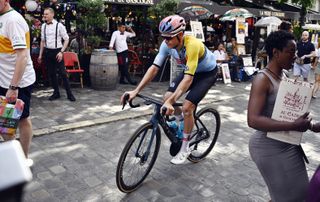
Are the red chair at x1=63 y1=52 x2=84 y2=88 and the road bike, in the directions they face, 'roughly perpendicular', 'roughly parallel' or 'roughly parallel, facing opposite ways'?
roughly perpendicular

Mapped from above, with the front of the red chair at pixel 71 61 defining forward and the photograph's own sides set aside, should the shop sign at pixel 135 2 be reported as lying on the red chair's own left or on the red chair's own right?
on the red chair's own left

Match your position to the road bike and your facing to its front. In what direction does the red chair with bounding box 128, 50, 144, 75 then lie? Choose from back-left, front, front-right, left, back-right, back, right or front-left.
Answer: back-right

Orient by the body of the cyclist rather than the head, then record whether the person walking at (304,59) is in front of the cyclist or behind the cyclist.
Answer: behind

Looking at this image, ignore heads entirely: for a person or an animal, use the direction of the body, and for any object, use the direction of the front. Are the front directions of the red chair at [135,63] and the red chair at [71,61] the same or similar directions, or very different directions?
same or similar directions

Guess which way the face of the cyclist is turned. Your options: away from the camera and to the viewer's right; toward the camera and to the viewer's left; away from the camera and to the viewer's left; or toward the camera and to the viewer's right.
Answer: toward the camera and to the viewer's left
